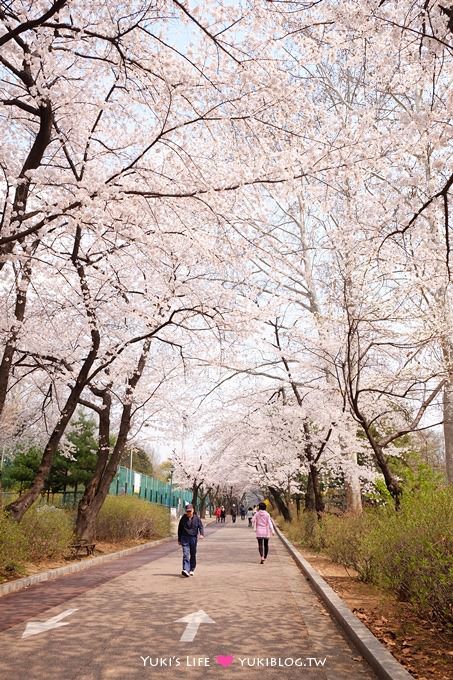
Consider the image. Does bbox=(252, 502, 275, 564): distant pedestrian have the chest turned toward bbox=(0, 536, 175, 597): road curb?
no

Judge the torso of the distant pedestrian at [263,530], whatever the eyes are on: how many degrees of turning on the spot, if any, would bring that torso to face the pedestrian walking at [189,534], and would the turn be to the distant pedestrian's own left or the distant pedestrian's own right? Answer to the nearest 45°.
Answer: approximately 135° to the distant pedestrian's own left

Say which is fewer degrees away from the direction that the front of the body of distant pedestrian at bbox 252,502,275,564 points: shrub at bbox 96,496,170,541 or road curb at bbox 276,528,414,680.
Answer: the shrub

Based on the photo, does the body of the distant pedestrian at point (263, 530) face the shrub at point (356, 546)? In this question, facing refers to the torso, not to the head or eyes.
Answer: no

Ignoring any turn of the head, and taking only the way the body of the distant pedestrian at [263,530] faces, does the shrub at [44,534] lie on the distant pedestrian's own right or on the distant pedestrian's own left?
on the distant pedestrian's own left

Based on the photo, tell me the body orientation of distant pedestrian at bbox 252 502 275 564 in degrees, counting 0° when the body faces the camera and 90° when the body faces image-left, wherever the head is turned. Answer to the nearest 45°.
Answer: approximately 180°

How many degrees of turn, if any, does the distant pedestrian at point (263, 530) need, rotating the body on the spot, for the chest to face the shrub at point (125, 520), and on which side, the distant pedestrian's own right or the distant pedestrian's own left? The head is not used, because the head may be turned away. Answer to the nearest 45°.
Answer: approximately 45° to the distant pedestrian's own left

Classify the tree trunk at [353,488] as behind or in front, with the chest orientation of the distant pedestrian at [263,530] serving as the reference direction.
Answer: in front

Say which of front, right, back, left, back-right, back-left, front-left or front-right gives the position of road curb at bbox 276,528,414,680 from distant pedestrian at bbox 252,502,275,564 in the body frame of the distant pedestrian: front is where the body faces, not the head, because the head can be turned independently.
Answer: back

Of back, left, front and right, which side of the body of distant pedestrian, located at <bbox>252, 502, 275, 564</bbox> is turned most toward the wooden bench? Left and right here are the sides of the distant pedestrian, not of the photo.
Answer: left

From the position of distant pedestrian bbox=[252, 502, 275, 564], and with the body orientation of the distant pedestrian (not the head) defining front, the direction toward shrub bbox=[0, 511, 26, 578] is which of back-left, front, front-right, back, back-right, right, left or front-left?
back-left
